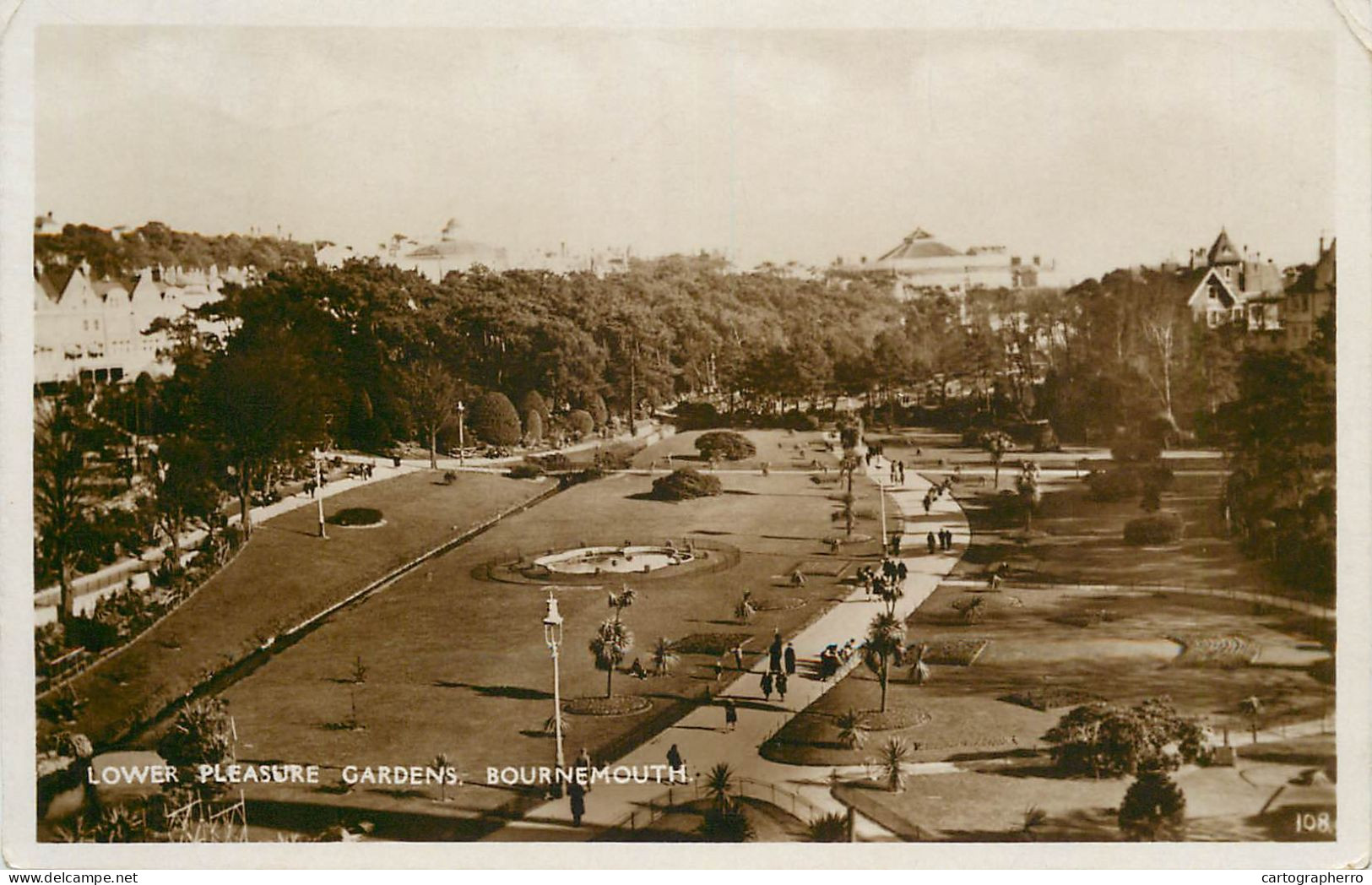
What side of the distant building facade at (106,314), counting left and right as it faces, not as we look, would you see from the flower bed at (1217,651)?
front

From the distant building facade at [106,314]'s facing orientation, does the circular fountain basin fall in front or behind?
in front

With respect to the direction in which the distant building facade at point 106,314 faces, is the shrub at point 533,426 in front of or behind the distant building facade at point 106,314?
in front

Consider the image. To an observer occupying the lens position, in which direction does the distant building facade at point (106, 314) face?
facing the viewer and to the right of the viewer

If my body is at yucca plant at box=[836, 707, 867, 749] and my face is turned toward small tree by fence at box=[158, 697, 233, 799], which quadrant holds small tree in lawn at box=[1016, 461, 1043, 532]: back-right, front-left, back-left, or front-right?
back-right
